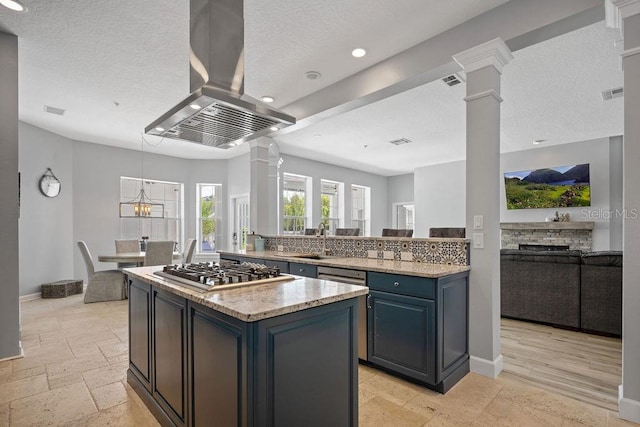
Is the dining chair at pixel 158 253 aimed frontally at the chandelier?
yes

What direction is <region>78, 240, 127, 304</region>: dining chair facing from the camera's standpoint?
to the viewer's right

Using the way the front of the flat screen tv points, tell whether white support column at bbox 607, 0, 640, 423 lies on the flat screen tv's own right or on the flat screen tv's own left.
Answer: on the flat screen tv's own left

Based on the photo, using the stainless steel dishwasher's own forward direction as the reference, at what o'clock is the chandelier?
The chandelier is roughly at 3 o'clock from the stainless steel dishwasher.

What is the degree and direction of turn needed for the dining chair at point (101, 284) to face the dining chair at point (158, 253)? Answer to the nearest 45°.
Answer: approximately 45° to its right

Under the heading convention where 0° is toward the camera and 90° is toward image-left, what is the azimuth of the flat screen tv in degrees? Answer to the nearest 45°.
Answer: approximately 45°

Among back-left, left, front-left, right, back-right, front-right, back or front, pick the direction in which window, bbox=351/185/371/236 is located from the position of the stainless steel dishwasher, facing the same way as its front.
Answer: back-right

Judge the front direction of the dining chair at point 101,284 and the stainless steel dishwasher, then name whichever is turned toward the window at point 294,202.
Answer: the dining chair
